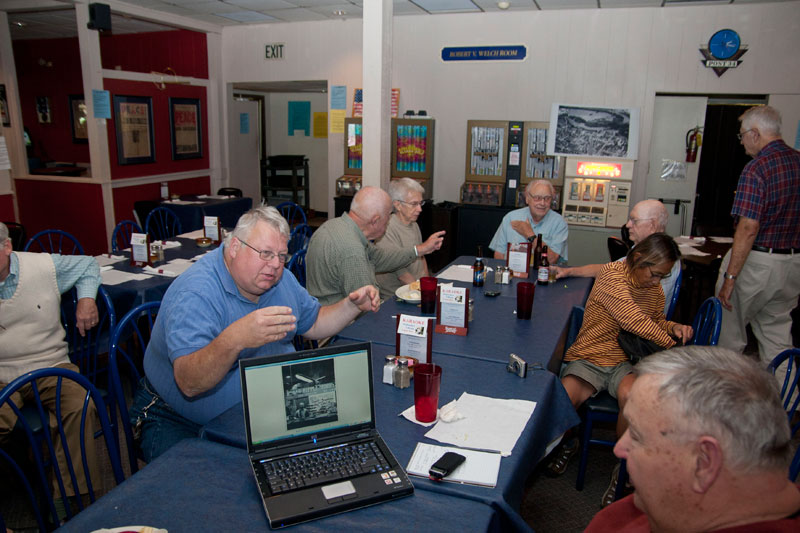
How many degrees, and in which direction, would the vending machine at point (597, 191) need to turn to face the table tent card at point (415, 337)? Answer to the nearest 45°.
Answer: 0° — it already faces it

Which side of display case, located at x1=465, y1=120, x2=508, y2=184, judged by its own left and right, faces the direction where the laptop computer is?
front

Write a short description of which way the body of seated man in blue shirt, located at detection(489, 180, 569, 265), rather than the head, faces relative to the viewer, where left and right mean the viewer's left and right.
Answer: facing the viewer

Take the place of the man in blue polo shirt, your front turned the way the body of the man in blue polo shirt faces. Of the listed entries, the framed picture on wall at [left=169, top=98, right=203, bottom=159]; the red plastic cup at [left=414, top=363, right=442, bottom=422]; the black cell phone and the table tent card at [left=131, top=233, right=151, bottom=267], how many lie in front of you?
2

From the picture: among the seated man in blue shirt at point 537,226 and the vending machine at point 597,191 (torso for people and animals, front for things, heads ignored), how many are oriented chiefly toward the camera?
2

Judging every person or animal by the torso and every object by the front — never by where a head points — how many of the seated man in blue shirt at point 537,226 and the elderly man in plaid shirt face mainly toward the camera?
1

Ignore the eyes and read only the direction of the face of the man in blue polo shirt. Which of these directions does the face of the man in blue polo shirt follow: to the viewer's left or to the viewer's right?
to the viewer's right

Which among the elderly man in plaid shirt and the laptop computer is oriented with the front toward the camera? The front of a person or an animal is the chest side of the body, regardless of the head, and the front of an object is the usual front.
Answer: the laptop computer

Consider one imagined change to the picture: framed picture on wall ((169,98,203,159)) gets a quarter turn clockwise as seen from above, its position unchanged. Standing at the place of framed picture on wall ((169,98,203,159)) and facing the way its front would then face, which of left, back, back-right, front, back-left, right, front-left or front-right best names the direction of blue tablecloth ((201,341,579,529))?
front-left

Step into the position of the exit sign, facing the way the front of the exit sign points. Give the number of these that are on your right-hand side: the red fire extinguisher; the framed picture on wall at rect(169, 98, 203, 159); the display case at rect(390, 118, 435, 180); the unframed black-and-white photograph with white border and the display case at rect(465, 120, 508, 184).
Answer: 1

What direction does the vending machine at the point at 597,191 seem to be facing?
toward the camera

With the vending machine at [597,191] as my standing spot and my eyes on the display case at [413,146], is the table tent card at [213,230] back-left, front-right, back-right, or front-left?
front-left

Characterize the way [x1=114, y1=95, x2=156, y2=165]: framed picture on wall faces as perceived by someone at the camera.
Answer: facing the viewer and to the right of the viewer

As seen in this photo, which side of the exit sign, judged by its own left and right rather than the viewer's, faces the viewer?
front
